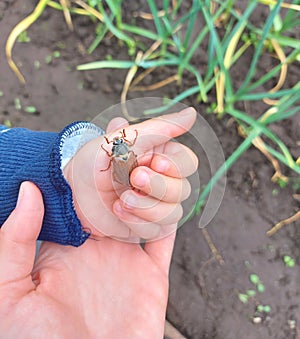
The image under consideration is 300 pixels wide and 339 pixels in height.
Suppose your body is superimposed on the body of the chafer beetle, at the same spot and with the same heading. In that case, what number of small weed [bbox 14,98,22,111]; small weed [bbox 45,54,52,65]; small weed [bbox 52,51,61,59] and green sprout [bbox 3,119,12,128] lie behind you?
0

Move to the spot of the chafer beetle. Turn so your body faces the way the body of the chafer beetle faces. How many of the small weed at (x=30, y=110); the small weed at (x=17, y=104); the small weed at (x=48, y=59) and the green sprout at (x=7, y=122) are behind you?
0

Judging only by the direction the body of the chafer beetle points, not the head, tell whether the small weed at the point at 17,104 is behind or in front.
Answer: in front

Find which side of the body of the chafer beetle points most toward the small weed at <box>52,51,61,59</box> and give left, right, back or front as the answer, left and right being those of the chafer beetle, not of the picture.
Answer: front

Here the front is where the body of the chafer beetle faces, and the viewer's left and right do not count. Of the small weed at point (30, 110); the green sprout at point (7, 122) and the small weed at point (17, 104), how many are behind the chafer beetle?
0

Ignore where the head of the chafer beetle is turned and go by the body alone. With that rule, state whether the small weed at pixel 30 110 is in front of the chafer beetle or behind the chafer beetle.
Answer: in front

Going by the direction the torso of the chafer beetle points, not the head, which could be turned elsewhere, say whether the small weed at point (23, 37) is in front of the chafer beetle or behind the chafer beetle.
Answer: in front

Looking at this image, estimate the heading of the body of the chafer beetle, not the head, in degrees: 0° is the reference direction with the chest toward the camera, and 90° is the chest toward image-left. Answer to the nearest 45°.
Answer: approximately 180°

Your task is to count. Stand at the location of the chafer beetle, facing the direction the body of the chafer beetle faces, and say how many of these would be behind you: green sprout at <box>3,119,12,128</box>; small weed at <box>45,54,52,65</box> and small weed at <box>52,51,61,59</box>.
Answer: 0

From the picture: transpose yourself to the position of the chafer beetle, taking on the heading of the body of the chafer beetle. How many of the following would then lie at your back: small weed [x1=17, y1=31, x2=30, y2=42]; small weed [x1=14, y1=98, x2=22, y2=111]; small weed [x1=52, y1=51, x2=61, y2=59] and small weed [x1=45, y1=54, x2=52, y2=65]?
0

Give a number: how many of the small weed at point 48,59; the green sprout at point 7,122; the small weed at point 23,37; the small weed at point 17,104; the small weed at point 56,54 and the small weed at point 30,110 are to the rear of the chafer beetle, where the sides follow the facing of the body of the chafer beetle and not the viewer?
0

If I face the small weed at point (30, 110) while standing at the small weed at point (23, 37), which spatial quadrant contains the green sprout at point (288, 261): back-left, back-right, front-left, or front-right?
front-left

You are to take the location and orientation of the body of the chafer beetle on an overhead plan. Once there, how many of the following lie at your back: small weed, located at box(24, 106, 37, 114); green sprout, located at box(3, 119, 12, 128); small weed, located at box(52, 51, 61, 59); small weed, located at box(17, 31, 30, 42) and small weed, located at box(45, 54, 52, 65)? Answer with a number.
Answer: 0
